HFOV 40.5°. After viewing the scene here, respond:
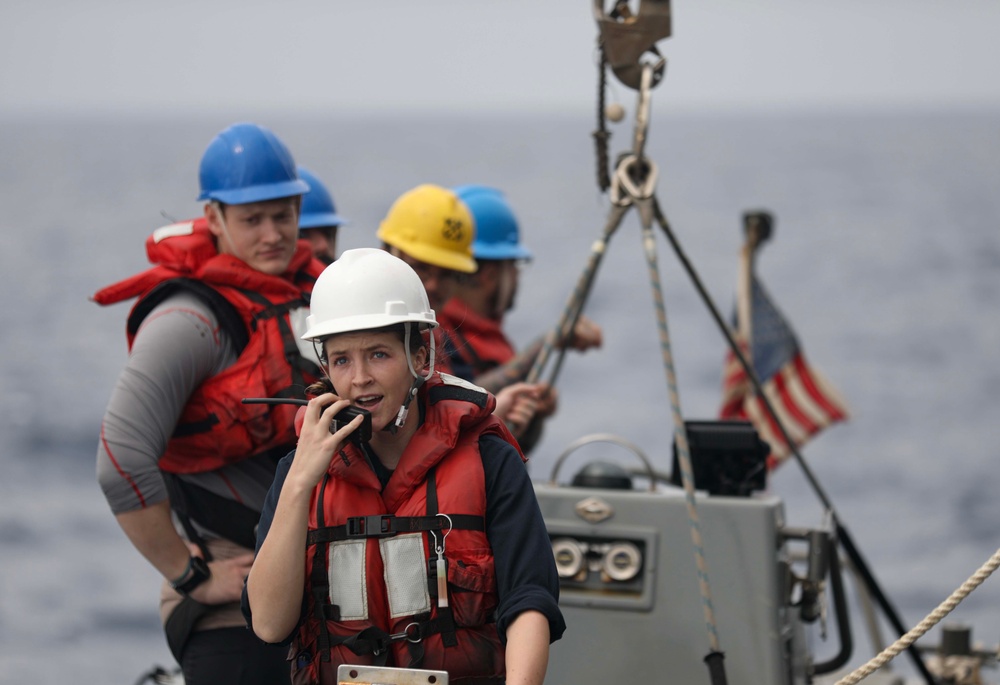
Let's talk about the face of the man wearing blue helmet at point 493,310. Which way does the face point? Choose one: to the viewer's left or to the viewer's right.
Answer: to the viewer's right

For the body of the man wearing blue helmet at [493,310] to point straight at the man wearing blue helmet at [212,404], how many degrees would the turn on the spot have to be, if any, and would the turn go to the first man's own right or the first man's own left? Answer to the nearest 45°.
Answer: approximately 90° to the first man's own right

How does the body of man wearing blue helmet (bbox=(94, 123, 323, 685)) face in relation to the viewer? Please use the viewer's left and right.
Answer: facing the viewer and to the right of the viewer

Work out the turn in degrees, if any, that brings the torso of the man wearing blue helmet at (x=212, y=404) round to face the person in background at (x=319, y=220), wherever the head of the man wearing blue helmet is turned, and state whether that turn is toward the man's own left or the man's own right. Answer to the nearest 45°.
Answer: approximately 135° to the man's own left

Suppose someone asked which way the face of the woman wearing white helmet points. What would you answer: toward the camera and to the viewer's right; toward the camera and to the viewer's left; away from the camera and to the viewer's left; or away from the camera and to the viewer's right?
toward the camera and to the viewer's left

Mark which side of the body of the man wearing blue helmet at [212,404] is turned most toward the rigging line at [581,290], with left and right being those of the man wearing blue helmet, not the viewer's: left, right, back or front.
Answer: left

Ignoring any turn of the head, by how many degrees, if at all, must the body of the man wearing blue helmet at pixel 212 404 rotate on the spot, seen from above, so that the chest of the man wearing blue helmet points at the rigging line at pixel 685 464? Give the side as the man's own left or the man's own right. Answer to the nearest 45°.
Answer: approximately 45° to the man's own left

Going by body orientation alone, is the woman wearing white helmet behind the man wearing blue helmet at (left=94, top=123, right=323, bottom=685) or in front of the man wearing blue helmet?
in front

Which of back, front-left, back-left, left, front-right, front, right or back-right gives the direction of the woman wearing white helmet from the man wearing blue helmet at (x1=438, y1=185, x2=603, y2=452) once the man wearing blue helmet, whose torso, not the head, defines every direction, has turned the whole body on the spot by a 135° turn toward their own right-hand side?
front-left

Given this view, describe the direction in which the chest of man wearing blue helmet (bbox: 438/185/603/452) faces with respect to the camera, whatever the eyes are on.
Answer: to the viewer's right

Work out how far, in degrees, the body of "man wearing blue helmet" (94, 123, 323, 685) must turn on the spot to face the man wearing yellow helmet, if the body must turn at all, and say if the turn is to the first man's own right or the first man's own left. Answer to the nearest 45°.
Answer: approximately 90° to the first man's own left
